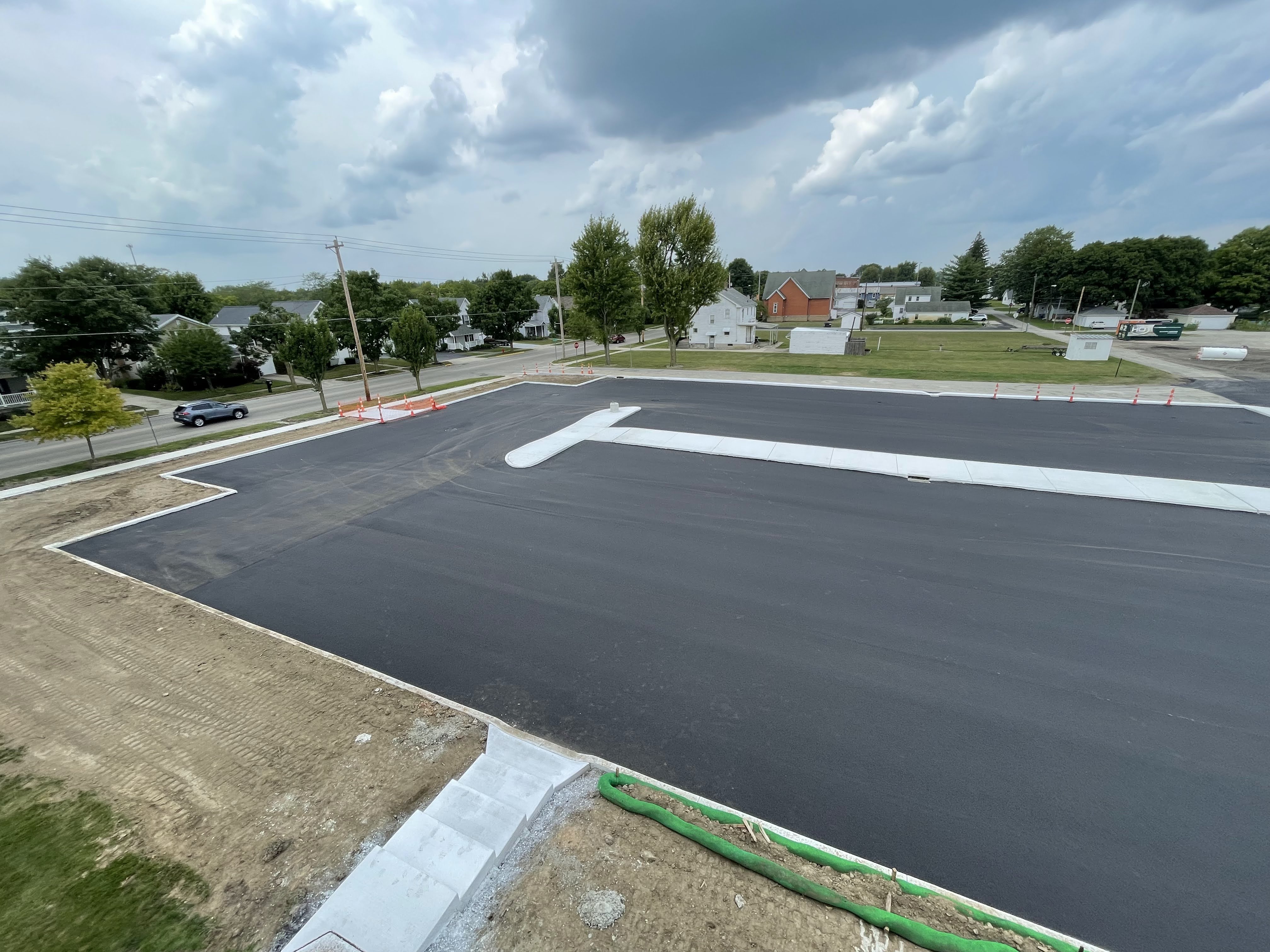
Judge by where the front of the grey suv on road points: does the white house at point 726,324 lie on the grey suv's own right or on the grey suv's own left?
on the grey suv's own right

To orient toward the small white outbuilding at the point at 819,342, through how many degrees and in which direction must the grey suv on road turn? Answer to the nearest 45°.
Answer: approximately 45° to its right

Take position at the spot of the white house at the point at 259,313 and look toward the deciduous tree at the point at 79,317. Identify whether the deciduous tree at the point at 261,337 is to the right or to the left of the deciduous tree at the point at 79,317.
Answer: left

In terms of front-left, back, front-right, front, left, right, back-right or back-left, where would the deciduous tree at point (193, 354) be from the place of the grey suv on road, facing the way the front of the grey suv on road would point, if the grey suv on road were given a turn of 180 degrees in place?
back-right

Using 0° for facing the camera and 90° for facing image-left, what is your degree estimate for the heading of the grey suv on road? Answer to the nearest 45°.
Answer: approximately 225°

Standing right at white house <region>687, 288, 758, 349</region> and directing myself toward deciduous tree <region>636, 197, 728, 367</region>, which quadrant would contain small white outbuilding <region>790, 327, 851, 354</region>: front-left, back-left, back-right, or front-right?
front-left

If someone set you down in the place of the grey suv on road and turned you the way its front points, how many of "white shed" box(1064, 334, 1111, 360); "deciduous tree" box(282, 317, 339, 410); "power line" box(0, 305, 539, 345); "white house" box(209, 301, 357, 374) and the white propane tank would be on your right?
3

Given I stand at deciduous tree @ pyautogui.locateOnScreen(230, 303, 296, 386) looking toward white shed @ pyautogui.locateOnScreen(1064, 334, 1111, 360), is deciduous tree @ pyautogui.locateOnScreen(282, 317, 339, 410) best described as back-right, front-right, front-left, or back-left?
front-right

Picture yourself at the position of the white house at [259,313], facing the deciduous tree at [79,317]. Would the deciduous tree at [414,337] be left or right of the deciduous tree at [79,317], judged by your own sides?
left

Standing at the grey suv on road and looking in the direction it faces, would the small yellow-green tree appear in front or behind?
behind

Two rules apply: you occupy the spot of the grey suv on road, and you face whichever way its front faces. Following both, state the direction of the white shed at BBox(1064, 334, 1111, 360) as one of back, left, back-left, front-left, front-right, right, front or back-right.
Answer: right

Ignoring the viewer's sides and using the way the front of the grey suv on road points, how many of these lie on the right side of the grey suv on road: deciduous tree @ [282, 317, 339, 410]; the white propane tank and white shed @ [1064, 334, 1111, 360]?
3
